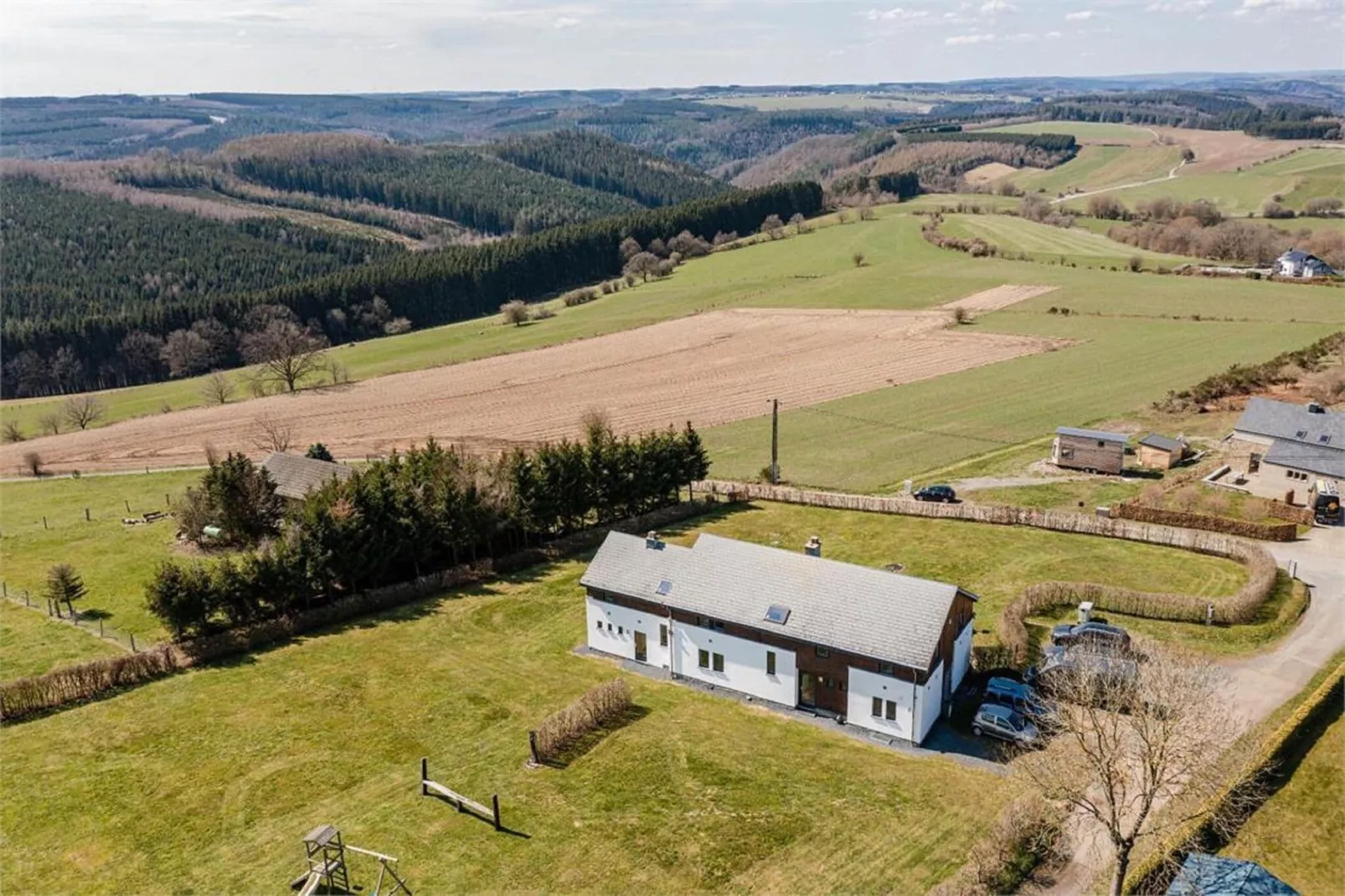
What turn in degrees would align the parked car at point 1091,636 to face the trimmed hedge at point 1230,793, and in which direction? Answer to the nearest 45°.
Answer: approximately 90° to its left

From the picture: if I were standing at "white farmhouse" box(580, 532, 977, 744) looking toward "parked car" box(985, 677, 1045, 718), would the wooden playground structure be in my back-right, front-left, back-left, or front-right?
back-right

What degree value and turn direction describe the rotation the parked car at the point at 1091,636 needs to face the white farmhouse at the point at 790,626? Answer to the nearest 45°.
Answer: approximately 45° to its left

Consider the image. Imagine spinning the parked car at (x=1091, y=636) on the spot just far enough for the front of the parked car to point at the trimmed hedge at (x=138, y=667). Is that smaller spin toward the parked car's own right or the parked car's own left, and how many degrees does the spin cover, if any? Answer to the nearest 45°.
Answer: approximately 45° to the parked car's own left

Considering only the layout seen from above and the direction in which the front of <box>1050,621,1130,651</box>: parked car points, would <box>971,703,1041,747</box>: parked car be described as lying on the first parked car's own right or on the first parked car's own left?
on the first parked car's own left

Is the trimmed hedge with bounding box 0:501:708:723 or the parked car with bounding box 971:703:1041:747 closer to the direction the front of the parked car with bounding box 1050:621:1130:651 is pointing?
the trimmed hedge

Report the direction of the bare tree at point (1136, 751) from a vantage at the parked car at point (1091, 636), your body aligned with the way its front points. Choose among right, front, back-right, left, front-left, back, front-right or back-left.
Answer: left

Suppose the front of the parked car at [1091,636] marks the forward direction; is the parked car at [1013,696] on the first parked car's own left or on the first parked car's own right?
on the first parked car's own left

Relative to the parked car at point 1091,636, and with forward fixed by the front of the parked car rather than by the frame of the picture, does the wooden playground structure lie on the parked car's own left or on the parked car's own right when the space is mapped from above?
on the parked car's own left

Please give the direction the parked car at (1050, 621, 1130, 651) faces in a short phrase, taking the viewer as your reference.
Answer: facing to the left of the viewer
